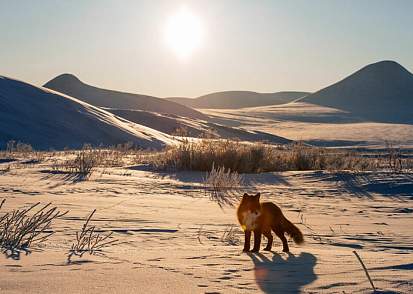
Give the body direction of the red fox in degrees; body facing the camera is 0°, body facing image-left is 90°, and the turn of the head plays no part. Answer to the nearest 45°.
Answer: approximately 45°

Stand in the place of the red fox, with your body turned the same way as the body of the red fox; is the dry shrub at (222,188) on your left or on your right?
on your right

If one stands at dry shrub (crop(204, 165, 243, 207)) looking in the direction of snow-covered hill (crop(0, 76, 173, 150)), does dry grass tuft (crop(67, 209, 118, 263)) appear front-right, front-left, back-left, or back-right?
back-left

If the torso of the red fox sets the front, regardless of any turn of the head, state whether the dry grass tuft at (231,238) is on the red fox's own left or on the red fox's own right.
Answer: on the red fox's own right

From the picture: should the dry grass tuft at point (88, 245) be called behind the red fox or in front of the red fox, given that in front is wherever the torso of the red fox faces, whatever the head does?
in front
